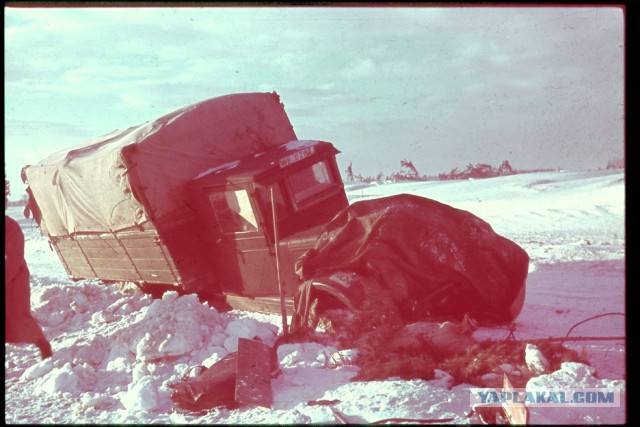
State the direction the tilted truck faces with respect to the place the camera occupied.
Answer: facing the viewer and to the right of the viewer

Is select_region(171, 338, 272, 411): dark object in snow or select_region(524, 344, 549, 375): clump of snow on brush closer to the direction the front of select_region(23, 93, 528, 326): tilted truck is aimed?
the clump of snow on brush

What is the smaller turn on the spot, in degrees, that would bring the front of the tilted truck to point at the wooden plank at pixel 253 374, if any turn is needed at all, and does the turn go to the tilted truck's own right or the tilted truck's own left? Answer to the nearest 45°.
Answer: approximately 45° to the tilted truck's own right

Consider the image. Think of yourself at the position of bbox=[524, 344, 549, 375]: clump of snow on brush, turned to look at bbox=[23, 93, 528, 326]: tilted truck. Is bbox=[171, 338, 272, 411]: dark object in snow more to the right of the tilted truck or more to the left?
left

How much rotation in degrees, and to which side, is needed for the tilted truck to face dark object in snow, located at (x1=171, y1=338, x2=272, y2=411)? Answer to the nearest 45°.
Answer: approximately 45° to its right

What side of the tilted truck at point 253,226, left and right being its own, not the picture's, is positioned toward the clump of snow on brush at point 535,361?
front
